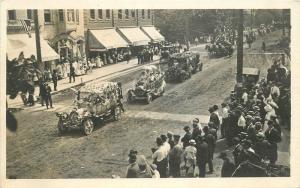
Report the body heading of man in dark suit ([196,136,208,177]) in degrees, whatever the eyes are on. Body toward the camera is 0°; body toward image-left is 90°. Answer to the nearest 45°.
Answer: approximately 135°

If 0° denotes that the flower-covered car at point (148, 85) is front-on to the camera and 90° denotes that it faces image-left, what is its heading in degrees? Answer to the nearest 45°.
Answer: approximately 45°

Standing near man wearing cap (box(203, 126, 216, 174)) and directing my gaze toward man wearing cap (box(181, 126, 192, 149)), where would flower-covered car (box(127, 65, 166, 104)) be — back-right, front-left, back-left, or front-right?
front-right

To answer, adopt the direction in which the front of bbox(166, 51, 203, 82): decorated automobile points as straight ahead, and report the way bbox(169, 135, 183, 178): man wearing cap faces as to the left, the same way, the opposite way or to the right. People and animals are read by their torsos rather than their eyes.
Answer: to the right

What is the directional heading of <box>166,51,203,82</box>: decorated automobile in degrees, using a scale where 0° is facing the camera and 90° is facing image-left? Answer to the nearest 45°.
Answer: approximately 45°

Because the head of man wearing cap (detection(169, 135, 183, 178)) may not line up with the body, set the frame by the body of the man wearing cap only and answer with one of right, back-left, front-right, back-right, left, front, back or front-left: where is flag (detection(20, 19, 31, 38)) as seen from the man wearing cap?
front-left

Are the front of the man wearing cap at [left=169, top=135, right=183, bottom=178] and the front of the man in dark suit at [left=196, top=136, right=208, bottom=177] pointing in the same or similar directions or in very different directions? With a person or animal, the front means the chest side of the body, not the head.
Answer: same or similar directions
